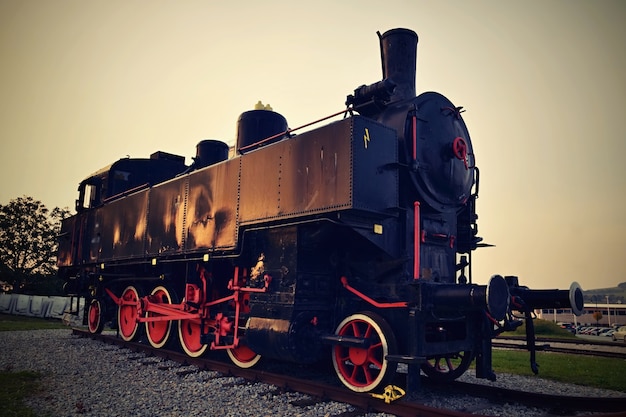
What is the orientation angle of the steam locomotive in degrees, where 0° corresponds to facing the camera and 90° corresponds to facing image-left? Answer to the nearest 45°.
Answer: approximately 315°

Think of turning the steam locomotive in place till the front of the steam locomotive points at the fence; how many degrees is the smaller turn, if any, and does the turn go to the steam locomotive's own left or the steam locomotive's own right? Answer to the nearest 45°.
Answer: approximately 180°

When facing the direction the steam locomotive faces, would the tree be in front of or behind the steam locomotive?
behind
